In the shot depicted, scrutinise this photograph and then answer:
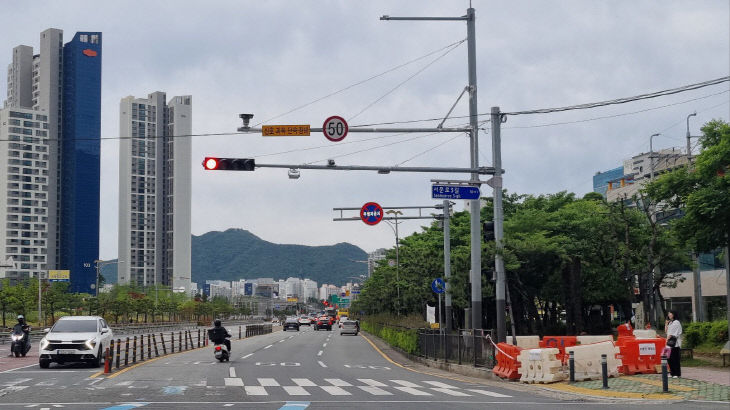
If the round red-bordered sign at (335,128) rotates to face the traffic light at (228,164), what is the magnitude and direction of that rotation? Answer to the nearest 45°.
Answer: approximately 90° to its right

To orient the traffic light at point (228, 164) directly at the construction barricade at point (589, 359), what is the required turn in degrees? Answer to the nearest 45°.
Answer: approximately 90° to its left
